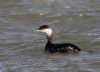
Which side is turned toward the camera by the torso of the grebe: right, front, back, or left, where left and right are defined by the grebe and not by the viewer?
left
